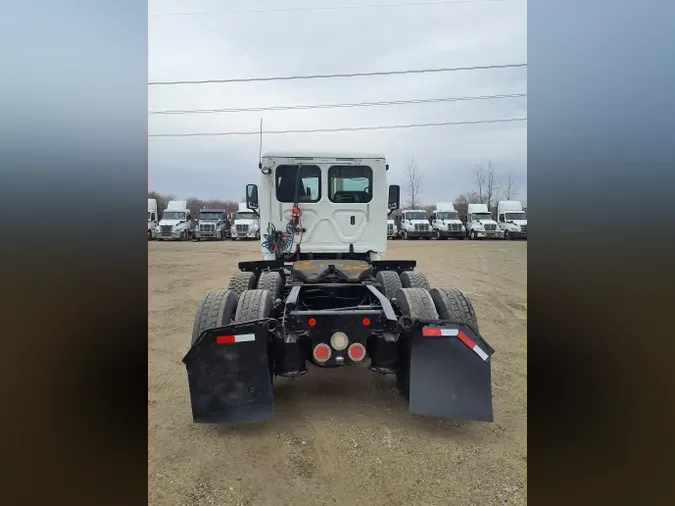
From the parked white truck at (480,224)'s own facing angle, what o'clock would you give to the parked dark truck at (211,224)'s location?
the parked dark truck at (211,224) is roughly at 4 o'clock from the parked white truck at (480,224).

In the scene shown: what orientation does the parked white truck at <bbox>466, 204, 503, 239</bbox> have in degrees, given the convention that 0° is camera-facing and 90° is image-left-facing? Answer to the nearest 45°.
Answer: approximately 315°

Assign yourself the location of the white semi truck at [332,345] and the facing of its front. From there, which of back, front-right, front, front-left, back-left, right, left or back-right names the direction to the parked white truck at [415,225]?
front

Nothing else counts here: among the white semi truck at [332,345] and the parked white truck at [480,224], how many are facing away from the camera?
1

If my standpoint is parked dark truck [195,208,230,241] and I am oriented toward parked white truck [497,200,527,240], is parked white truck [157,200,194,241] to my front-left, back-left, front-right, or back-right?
back-right

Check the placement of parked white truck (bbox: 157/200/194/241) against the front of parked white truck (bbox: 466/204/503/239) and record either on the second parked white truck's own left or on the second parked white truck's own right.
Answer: on the second parked white truck's own right

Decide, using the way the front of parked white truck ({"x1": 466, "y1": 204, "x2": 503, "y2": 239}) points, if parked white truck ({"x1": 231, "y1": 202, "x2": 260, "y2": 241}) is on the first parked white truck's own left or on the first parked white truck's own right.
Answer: on the first parked white truck's own right

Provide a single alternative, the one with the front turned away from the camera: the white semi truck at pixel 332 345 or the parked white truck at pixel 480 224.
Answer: the white semi truck

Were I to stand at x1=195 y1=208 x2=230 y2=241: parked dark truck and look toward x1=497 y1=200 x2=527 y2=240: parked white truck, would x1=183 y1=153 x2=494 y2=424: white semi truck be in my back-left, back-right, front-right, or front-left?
front-right

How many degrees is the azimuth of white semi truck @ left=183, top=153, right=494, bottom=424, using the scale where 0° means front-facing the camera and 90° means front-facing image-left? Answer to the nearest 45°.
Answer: approximately 180°

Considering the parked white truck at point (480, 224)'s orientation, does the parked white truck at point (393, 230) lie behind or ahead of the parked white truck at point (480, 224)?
behind

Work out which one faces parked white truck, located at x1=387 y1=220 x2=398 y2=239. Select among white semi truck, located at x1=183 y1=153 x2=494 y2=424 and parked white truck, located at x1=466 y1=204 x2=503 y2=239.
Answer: the white semi truck
